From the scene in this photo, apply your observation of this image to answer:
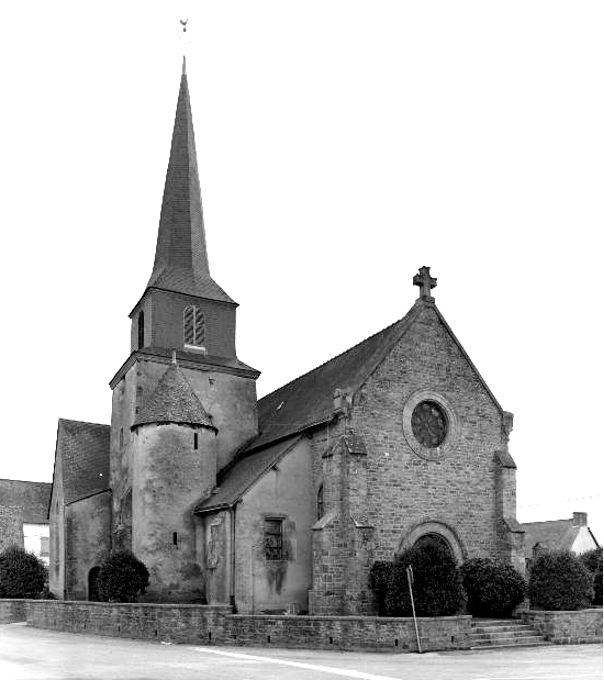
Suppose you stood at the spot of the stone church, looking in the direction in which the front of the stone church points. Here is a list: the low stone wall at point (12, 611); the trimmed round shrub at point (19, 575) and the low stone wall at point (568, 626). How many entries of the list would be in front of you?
1

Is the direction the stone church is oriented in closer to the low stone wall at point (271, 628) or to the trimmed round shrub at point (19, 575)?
the low stone wall

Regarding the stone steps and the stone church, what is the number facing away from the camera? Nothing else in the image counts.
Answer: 0

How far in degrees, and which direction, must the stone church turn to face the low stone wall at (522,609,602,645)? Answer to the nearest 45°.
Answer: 0° — it already faces it

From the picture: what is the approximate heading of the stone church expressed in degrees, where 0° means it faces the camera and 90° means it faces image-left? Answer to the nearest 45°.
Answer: approximately 315°

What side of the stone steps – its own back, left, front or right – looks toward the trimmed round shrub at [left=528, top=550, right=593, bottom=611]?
left

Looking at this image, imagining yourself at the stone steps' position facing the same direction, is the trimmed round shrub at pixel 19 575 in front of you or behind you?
behind

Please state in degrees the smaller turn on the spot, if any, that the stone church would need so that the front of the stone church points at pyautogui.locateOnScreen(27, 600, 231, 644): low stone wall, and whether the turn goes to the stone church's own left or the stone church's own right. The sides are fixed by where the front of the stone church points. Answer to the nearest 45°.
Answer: approximately 90° to the stone church's own right

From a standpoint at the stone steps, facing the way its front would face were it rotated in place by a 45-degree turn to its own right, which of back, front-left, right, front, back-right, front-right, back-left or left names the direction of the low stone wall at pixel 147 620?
right

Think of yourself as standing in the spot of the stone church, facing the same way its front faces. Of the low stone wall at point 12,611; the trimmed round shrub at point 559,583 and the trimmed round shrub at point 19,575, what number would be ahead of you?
1
